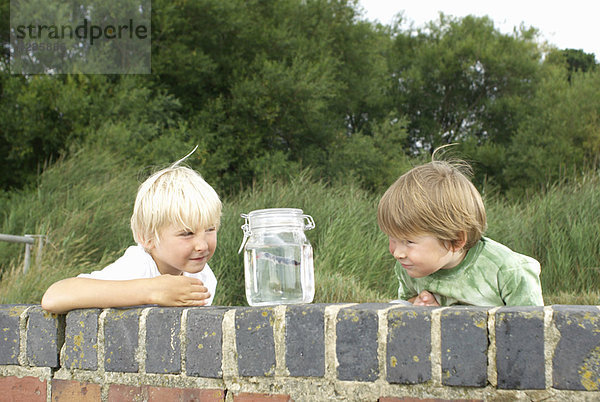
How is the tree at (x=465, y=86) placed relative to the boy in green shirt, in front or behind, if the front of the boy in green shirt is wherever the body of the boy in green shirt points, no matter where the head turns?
behind

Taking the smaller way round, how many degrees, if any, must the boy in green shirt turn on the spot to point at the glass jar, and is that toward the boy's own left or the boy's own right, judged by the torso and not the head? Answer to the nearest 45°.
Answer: approximately 45° to the boy's own right

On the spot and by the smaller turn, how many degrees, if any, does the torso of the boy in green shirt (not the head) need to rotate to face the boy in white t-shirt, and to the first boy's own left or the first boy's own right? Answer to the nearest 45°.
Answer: approximately 45° to the first boy's own right

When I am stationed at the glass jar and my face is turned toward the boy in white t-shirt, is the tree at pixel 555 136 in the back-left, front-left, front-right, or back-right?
back-right

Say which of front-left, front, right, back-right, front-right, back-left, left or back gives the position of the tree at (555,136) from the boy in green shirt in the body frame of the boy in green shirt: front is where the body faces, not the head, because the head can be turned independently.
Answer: back-right

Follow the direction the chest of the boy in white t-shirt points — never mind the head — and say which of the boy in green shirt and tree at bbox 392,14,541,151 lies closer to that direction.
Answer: the boy in green shirt
